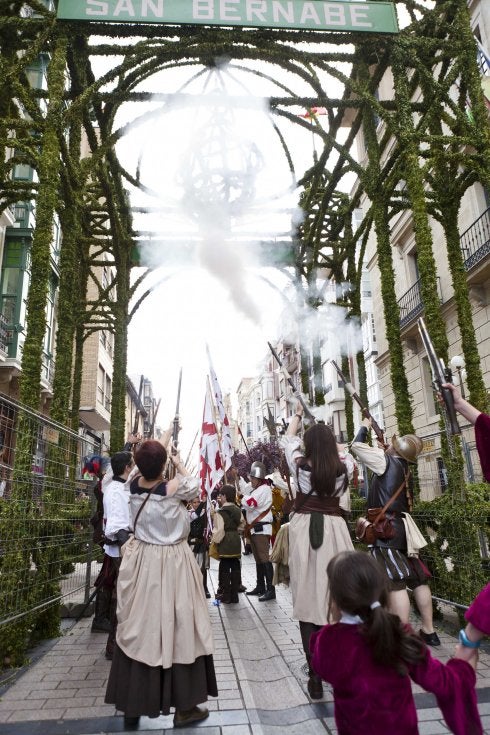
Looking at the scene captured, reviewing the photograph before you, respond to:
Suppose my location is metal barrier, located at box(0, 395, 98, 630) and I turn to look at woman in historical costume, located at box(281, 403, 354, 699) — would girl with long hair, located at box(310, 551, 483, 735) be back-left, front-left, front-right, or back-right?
front-right

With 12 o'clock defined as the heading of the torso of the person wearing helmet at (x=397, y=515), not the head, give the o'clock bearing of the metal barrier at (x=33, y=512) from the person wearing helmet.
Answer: The metal barrier is roughly at 10 o'clock from the person wearing helmet.

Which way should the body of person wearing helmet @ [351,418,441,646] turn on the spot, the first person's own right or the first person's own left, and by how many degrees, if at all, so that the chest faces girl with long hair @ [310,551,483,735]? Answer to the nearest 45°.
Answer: approximately 135° to the first person's own left

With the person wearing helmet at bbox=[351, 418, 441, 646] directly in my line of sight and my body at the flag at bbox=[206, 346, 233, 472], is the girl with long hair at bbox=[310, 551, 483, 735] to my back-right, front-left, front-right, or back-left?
front-right

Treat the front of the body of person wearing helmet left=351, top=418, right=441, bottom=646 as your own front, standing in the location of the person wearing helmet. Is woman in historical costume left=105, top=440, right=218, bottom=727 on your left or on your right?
on your left

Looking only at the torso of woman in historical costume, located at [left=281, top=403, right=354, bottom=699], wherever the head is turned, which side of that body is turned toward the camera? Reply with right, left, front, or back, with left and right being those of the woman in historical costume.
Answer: back

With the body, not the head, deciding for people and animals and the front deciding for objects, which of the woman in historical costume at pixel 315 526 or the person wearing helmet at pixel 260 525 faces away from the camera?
the woman in historical costume

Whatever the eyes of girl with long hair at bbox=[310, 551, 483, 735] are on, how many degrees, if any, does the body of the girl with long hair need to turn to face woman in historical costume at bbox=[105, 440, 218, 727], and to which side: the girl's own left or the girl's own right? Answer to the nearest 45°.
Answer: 0° — they already face them

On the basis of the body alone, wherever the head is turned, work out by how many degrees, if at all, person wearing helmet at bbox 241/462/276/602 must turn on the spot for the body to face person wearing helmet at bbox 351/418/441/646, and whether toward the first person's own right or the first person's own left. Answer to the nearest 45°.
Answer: approximately 90° to the first person's own left
